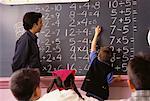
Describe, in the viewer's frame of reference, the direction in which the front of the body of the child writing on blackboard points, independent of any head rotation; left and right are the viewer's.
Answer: facing away from the viewer

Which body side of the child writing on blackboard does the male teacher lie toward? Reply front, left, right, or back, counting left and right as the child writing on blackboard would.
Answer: left

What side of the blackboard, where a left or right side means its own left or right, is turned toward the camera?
front

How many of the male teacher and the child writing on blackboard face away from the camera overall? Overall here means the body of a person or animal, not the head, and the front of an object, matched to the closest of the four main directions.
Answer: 1

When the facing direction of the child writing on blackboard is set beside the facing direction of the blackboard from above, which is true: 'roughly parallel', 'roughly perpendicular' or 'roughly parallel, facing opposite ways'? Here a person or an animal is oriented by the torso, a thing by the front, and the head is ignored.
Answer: roughly parallel, facing opposite ways

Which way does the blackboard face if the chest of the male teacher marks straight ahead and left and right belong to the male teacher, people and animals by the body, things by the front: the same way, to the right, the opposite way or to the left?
to the right

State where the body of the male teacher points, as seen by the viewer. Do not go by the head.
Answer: to the viewer's right

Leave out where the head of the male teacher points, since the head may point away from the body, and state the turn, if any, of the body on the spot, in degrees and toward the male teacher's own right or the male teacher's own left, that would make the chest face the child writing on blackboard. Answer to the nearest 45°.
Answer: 0° — they already face them

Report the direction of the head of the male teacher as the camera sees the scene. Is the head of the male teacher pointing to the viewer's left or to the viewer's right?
to the viewer's right
